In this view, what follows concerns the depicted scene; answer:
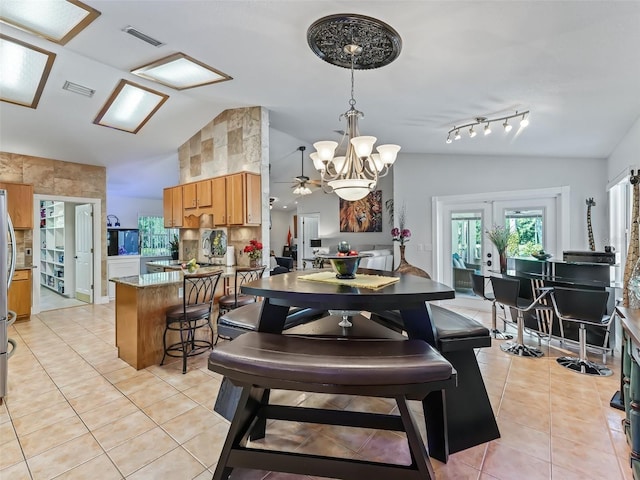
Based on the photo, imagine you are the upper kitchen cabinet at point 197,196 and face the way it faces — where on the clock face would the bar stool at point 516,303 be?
The bar stool is roughly at 9 o'clock from the upper kitchen cabinet.

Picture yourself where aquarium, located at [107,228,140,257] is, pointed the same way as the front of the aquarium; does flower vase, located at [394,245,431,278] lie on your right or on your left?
on your left

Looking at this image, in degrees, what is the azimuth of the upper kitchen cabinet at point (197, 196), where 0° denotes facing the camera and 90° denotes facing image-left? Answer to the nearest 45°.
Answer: approximately 45°

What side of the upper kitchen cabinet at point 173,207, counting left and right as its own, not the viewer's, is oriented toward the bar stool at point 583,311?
left

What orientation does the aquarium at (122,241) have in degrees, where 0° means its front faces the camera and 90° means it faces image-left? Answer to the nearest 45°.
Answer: approximately 0°

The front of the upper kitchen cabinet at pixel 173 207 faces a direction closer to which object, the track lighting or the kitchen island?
the kitchen island

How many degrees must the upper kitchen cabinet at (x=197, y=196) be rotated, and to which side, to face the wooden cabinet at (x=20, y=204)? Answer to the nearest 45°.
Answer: approximately 45° to its right
